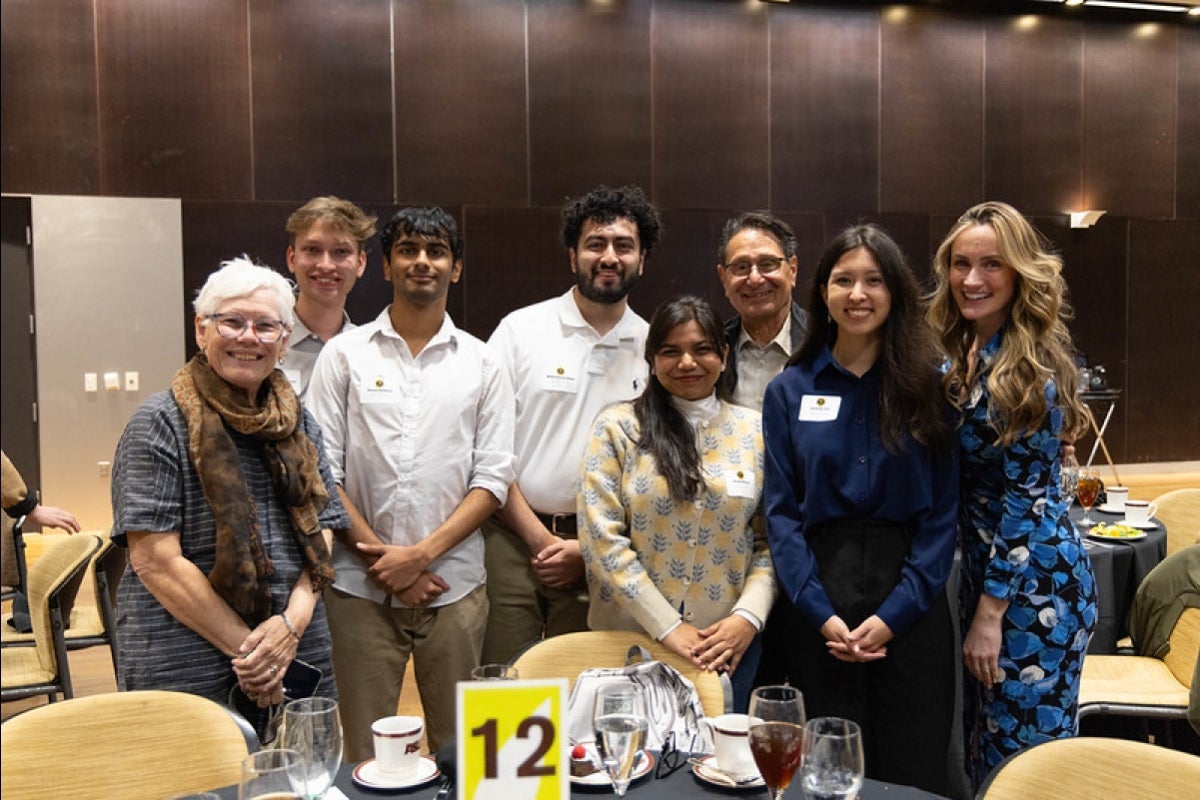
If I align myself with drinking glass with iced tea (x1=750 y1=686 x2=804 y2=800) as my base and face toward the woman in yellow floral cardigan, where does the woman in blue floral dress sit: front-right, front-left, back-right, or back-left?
front-right

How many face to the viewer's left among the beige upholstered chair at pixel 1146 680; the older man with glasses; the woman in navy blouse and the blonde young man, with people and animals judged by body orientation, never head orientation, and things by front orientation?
1

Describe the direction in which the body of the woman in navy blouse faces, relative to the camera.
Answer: toward the camera

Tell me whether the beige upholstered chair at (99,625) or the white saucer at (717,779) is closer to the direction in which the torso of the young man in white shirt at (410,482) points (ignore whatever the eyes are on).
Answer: the white saucer

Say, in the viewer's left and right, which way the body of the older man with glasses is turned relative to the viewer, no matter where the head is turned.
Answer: facing the viewer

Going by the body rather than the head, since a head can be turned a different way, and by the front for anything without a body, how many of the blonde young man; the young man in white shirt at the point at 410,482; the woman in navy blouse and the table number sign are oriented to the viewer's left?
0

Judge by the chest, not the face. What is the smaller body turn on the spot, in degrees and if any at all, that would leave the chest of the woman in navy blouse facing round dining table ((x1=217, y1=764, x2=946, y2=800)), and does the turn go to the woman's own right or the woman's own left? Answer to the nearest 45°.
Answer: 0° — they already face it

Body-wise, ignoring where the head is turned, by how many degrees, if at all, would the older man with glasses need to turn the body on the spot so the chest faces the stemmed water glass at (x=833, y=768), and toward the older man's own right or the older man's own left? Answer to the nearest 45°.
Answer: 0° — they already face it

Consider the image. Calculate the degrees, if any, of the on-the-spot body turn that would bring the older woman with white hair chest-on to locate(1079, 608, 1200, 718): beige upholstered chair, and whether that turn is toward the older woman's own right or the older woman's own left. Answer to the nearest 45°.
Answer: approximately 45° to the older woman's own left

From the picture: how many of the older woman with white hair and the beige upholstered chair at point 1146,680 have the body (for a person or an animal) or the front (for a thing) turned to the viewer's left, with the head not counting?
1

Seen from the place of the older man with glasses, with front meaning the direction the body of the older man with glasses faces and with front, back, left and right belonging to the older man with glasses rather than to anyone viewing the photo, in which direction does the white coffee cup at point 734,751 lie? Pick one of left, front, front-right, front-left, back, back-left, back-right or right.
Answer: front

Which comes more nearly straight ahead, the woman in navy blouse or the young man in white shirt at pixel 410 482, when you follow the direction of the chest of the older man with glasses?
the woman in navy blouse

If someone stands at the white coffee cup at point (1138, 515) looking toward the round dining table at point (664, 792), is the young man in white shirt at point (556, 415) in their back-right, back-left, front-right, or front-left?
front-right

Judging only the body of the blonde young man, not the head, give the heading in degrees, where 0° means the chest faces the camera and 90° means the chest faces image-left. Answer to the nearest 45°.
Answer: approximately 0°

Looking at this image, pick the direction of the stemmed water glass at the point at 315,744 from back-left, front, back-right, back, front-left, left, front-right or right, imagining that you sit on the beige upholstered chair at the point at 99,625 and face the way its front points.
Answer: left

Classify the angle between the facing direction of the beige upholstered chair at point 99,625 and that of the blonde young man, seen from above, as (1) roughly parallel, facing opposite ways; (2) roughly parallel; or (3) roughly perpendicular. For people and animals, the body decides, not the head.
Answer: roughly perpendicular
